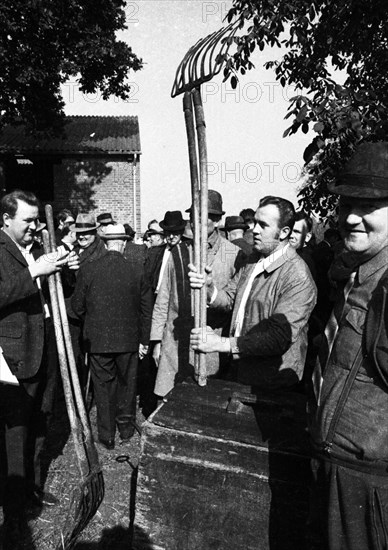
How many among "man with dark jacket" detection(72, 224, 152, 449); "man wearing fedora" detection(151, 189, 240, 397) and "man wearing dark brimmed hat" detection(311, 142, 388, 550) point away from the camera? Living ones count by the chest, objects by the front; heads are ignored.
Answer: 1

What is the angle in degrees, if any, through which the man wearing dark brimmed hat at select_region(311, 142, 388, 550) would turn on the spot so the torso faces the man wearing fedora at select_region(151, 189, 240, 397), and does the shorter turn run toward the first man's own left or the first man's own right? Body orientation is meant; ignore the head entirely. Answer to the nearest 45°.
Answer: approximately 90° to the first man's own right

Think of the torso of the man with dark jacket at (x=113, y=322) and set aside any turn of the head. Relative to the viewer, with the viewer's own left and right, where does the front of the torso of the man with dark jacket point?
facing away from the viewer

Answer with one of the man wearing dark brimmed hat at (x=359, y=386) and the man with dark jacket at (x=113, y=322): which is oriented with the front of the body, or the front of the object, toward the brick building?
the man with dark jacket

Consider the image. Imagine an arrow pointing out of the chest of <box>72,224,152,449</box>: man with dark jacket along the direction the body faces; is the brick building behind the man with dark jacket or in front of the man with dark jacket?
in front

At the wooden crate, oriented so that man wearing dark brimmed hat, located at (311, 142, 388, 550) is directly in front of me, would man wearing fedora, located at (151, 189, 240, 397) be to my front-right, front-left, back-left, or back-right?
back-left

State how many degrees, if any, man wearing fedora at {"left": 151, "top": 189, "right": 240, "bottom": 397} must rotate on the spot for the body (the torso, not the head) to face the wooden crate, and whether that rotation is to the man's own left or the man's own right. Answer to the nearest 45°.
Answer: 0° — they already face it

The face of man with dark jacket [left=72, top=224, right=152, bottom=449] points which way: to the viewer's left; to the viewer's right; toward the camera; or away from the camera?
away from the camera

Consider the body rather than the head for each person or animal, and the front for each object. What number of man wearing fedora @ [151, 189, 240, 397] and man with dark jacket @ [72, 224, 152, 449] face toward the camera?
1

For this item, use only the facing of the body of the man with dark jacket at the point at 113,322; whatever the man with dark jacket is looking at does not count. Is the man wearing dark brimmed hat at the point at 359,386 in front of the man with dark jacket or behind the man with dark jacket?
behind

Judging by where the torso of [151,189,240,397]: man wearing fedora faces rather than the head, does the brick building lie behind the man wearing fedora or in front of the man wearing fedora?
behind

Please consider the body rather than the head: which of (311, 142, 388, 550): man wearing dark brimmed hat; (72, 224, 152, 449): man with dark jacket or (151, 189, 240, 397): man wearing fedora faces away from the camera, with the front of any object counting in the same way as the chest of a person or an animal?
the man with dark jacket
